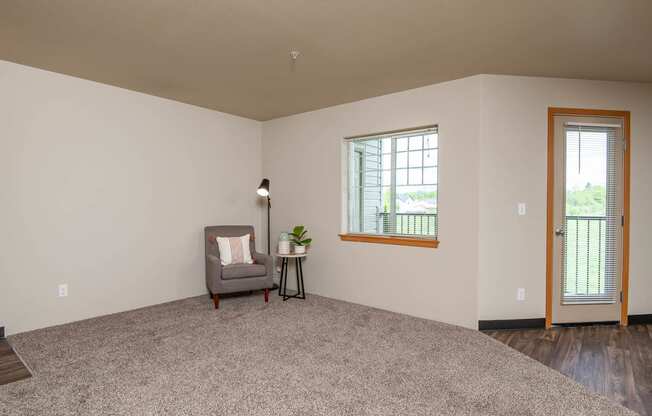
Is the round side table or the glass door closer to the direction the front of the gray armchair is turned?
the glass door

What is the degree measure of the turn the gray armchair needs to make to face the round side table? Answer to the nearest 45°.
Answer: approximately 45° to its left

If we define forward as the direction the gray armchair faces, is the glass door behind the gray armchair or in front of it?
in front

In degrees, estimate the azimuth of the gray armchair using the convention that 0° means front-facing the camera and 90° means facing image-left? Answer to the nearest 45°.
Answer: approximately 315°
